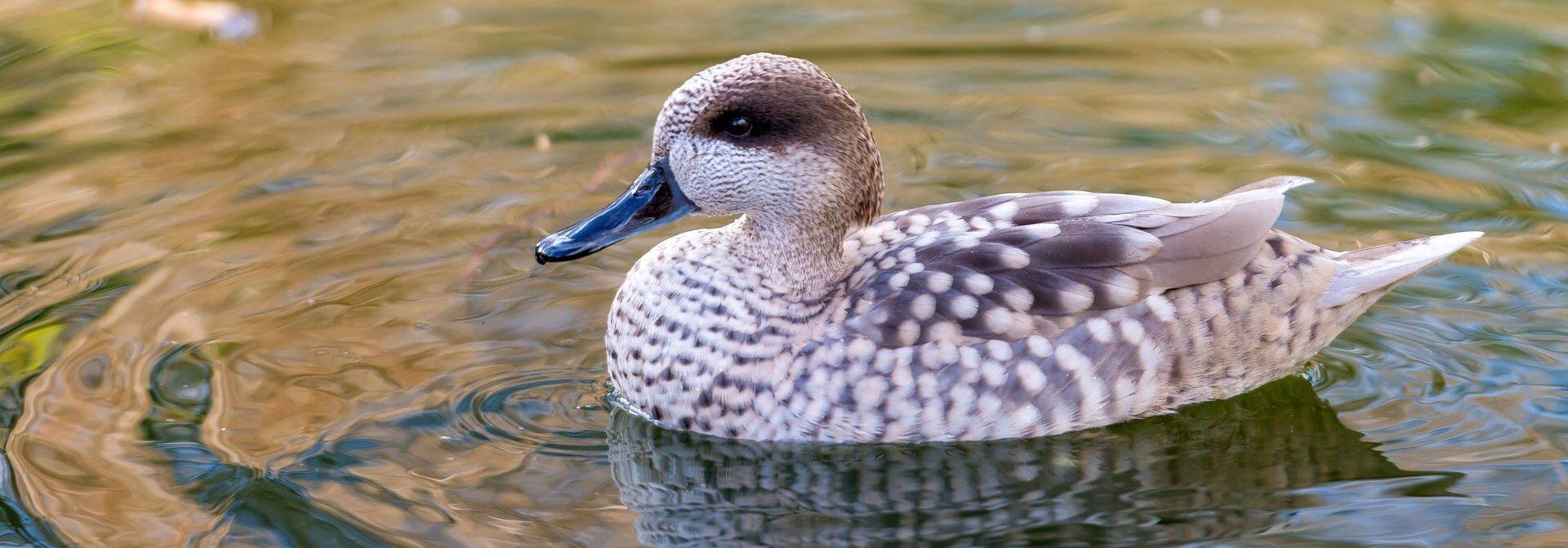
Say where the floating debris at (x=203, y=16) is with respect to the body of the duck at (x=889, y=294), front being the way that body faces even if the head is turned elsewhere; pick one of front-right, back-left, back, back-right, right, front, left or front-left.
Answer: front-right

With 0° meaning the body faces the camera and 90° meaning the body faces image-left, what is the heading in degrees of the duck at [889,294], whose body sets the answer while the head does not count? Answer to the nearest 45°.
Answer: approximately 90°
